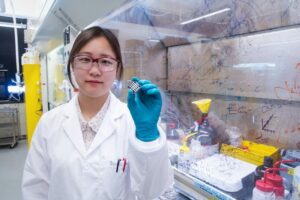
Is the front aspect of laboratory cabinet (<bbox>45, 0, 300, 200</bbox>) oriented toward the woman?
yes

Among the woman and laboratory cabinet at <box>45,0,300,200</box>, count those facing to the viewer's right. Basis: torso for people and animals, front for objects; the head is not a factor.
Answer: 0

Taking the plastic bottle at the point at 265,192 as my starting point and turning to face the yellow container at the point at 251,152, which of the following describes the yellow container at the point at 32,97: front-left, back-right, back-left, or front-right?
front-left

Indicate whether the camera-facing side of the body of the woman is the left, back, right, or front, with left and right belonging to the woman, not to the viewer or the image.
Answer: front

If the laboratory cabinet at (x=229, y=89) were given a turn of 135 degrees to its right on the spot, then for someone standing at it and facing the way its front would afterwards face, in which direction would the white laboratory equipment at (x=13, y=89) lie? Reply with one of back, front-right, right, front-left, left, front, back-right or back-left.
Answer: front-left

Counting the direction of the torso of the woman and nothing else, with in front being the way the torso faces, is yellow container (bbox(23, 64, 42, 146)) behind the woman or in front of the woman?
behind

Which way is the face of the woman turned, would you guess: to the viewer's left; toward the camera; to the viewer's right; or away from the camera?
toward the camera

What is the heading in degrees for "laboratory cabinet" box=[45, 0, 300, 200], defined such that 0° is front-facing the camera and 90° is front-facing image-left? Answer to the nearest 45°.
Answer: approximately 45°
